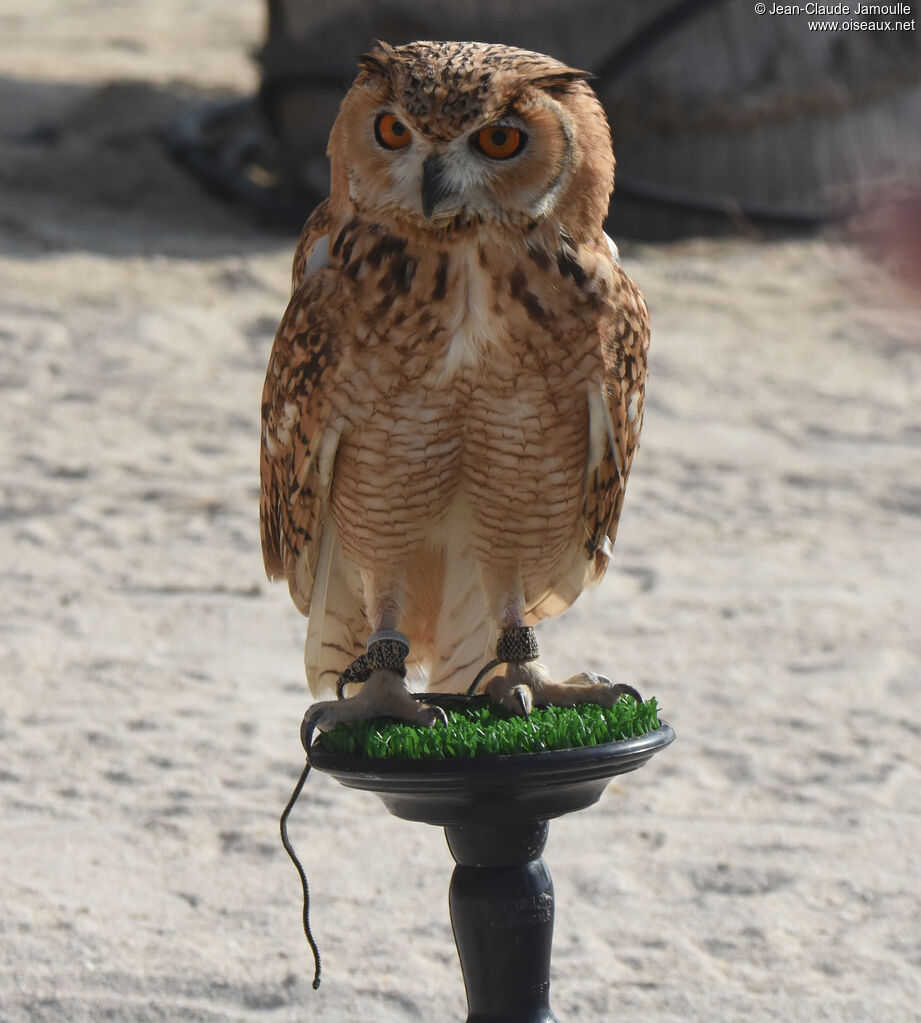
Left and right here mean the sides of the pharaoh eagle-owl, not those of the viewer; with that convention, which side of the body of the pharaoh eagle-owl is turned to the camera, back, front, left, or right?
front

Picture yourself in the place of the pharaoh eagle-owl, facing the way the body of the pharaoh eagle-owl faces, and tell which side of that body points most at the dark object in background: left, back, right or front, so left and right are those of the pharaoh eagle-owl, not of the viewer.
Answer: back
